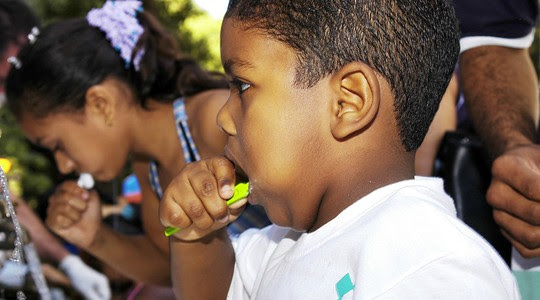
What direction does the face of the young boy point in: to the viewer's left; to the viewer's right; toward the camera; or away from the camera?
to the viewer's left

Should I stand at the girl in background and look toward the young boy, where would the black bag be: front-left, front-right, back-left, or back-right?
front-left

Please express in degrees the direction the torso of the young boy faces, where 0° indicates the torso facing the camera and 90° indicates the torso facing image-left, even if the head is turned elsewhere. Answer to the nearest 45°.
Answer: approximately 90°

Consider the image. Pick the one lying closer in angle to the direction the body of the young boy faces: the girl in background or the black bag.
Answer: the girl in background

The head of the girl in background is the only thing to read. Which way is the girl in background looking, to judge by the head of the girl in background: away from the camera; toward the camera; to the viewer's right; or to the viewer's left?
to the viewer's left

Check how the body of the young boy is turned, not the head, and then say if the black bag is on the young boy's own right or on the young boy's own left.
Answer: on the young boy's own right
